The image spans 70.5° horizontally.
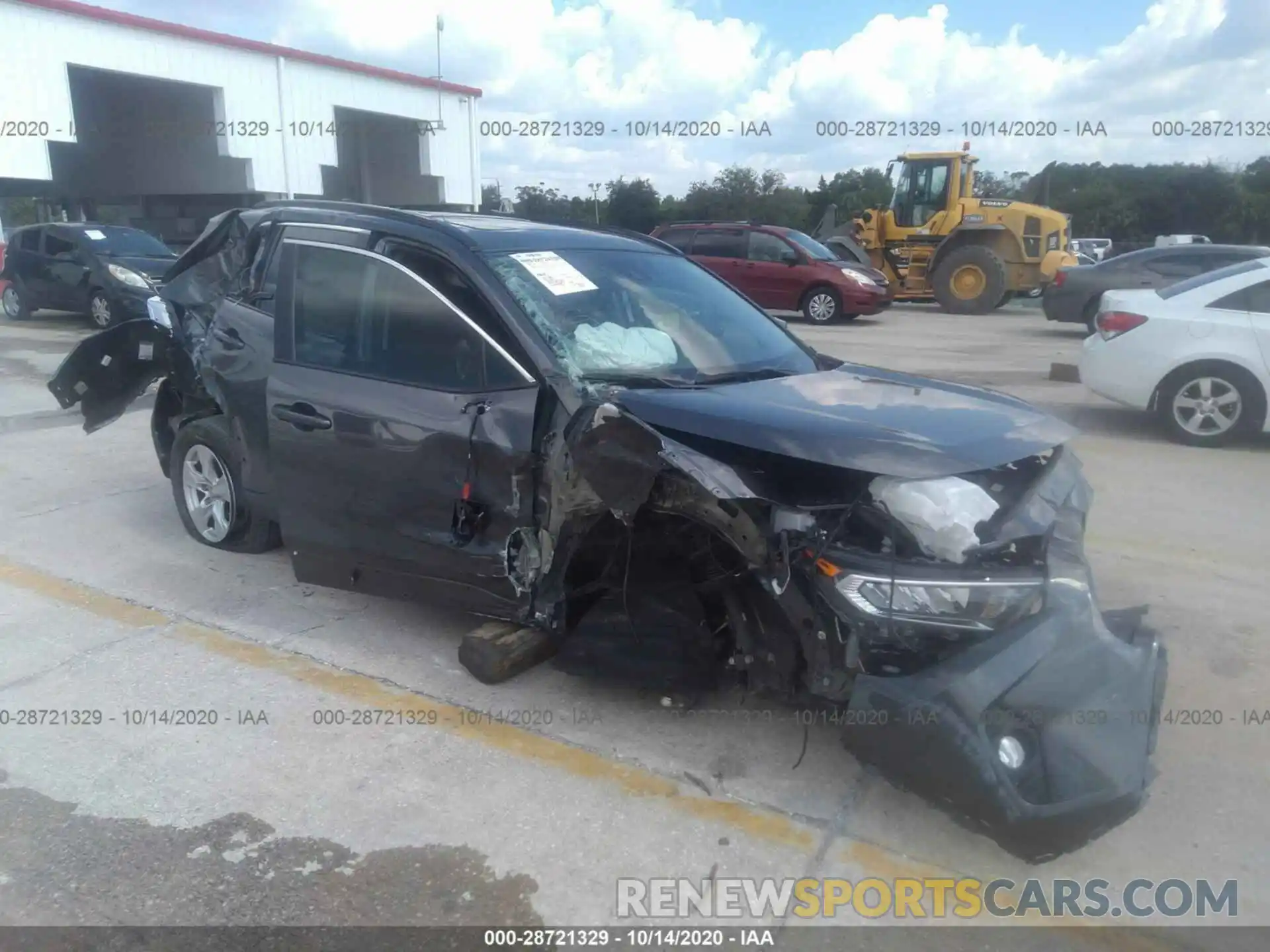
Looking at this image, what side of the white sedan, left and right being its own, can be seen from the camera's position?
right

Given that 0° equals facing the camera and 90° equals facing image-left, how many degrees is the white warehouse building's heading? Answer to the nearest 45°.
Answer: approximately 315°

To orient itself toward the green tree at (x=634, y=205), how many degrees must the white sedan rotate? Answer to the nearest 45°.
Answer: approximately 135° to its left

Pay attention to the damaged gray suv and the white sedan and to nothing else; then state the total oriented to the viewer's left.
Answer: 0

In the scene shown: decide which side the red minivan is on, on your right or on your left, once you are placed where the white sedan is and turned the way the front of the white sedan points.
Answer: on your left

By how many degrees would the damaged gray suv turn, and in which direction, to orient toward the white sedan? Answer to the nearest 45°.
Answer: approximately 90° to its left

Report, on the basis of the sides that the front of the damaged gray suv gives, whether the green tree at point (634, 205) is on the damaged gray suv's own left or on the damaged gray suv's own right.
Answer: on the damaged gray suv's own left

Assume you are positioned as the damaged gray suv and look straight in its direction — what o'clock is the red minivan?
The red minivan is roughly at 8 o'clock from the damaged gray suv.
